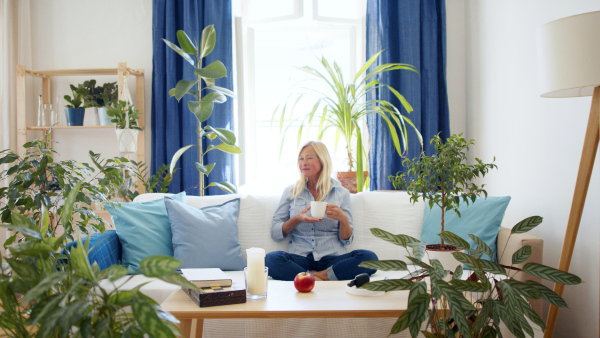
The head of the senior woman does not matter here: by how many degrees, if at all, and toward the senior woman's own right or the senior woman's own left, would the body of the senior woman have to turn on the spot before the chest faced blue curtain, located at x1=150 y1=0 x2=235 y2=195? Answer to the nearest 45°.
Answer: approximately 135° to the senior woman's own right

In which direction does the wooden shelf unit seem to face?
toward the camera

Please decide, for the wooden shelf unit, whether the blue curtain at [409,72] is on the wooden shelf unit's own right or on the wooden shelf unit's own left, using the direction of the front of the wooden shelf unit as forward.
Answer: on the wooden shelf unit's own left

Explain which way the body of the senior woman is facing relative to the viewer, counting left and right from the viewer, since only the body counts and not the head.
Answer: facing the viewer

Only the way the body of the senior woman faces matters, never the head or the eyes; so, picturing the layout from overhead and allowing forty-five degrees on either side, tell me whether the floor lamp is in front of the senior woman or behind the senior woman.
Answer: in front

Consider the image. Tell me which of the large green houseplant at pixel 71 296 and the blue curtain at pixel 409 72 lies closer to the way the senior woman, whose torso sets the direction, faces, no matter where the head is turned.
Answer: the large green houseplant

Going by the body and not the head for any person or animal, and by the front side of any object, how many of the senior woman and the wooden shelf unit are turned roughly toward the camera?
2

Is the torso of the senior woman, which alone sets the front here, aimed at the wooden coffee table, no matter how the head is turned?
yes

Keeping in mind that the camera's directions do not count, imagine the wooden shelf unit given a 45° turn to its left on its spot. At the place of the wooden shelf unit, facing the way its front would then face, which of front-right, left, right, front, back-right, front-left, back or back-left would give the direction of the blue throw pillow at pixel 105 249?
front-right

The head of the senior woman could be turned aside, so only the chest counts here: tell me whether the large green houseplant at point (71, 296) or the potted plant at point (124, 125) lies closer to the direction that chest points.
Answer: the large green houseplant

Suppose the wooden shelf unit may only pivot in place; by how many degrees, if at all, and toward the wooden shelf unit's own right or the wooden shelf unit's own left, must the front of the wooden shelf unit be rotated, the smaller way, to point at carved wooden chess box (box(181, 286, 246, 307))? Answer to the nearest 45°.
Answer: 0° — it already faces it
